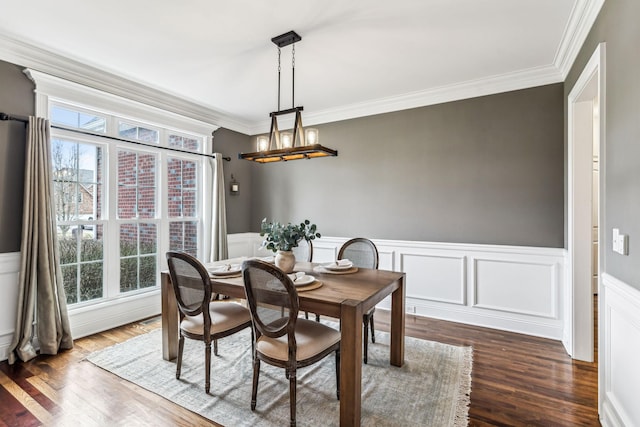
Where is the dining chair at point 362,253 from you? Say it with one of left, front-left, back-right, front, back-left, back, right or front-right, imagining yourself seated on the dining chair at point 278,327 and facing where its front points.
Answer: front

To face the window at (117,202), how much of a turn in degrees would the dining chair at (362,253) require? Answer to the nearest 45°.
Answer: approximately 45° to its right

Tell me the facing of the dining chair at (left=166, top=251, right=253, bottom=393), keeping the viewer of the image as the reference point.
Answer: facing away from the viewer and to the right of the viewer

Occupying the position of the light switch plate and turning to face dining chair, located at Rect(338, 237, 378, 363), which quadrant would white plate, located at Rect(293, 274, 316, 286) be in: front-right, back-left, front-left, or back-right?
front-left

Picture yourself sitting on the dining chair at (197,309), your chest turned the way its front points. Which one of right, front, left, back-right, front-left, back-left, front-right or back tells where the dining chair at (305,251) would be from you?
front

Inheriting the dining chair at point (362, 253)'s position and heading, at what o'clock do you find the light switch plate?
The light switch plate is roughly at 9 o'clock from the dining chair.

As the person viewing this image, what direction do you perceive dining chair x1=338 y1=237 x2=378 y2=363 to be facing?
facing the viewer and to the left of the viewer

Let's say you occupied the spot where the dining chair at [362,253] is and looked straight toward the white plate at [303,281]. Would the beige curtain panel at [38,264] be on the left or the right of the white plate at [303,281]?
right

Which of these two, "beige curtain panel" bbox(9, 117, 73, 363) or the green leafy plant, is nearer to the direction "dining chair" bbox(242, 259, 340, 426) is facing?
the green leafy plant

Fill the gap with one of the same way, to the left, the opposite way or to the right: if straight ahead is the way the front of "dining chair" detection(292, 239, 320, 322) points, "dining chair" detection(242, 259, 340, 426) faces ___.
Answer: the opposite way

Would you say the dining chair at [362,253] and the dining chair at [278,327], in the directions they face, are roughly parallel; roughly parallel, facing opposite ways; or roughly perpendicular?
roughly parallel, facing opposite ways

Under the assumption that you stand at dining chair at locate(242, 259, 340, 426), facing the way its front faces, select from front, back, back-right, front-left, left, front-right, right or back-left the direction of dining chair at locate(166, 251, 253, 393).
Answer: left

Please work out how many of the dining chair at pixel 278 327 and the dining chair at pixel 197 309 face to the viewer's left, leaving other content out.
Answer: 0

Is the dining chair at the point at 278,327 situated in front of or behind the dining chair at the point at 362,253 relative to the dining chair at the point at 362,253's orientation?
in front

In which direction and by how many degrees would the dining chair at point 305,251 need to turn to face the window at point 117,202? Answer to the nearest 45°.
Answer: approximately 45° to its right

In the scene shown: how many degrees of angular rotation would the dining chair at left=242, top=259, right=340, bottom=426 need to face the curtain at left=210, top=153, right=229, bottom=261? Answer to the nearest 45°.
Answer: approximately 45° to its left

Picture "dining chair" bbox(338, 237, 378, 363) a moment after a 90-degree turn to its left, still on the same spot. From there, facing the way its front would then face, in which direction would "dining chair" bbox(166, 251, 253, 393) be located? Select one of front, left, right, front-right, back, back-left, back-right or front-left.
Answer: right

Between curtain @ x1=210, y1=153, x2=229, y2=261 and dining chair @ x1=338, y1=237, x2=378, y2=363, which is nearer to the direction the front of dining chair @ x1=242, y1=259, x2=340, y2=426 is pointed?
the dining chair

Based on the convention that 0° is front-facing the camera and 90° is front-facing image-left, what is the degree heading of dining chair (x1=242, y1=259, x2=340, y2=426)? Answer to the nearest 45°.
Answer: approximately 225°

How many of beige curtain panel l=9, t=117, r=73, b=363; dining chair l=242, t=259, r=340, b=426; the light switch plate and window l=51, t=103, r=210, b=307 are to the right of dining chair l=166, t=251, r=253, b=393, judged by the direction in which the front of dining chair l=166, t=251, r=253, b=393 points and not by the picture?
2
